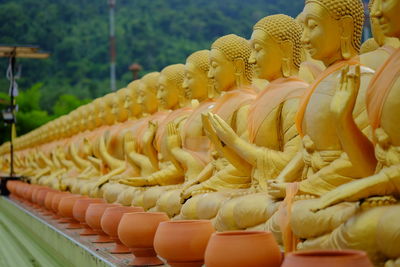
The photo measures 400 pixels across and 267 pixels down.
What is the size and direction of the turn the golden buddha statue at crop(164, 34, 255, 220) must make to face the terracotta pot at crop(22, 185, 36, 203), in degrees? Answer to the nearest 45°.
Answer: approximately 90° to its right

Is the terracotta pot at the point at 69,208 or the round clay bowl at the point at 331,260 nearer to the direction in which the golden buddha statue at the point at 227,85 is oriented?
the round clay bowl

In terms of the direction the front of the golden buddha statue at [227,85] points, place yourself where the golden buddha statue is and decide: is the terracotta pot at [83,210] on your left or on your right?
on your right

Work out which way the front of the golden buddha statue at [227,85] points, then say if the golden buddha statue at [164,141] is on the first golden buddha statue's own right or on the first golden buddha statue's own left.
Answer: on the first golden buddha statue's own right

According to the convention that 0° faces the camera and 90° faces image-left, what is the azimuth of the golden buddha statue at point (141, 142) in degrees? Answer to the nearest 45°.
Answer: approximately 45°

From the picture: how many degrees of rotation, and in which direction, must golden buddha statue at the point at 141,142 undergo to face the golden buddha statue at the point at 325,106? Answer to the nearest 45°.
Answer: approximately 45° to its left
